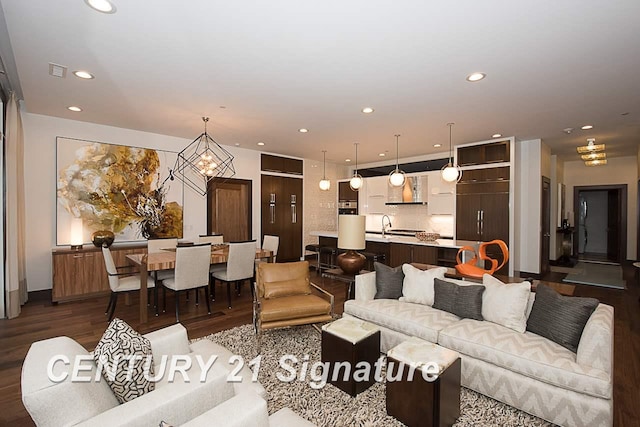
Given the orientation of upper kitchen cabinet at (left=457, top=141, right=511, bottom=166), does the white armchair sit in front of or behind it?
in front

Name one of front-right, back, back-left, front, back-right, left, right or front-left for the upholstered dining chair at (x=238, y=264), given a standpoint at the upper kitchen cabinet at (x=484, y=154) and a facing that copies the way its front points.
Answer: front

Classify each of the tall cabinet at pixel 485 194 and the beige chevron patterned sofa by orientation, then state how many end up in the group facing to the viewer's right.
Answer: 0

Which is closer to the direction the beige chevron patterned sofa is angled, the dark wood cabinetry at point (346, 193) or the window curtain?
the window curtain

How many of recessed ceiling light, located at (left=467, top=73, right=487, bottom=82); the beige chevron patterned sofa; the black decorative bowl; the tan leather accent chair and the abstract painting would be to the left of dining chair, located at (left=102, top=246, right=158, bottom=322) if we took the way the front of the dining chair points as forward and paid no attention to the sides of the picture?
2

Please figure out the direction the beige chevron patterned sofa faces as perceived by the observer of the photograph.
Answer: facing the viewer and to the left of the viewer

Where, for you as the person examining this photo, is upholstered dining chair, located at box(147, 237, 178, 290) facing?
facing the viewer and to the right of the viewer

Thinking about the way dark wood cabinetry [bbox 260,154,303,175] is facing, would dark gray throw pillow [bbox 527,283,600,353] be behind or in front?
in front

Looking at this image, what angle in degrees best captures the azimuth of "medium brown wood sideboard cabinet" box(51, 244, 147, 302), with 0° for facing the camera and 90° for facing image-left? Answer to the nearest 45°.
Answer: approximately 0°

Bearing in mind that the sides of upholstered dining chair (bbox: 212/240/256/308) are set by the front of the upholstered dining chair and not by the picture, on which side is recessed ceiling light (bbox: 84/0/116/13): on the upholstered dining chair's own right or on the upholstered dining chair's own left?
on the upholstered dining chair's own left

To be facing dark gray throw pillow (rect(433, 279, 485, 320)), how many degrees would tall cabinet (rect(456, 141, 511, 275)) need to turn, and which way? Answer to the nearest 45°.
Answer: approximately 45° to its left

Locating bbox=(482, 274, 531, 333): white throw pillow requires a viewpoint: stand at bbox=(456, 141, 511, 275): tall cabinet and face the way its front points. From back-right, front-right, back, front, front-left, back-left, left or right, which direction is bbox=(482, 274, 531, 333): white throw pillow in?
front-left

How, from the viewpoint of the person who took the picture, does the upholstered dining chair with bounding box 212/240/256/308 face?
facing away from the viewer and to the left of the viewer

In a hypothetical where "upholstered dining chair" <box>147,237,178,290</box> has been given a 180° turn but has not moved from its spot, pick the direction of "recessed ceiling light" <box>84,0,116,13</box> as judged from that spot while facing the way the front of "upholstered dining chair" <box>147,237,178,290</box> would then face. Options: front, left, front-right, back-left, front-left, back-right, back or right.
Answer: back-left

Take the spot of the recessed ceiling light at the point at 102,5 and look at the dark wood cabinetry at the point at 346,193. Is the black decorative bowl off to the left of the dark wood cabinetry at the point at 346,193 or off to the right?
left
